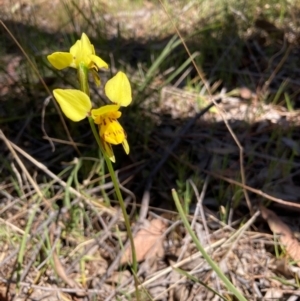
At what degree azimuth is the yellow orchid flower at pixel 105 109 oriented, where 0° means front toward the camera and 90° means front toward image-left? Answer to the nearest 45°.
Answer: approximately 0°

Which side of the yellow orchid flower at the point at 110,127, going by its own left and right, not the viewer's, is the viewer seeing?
front

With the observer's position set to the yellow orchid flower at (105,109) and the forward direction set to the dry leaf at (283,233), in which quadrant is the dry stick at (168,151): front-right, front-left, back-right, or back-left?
front-left
